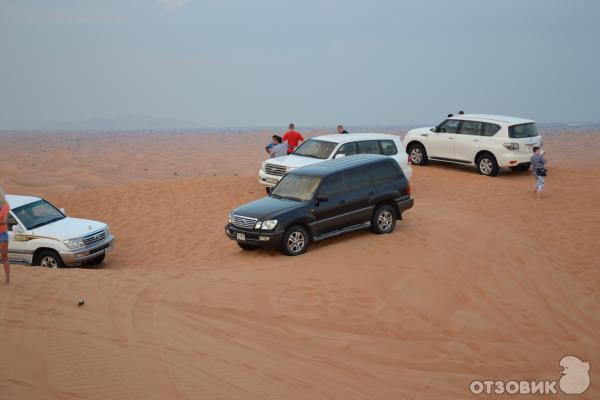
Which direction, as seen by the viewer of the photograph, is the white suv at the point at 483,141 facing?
facing away from the viewer and to the left of the viewer

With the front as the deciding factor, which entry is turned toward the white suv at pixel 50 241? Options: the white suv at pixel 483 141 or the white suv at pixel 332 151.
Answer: the white suv at pixel 332 151

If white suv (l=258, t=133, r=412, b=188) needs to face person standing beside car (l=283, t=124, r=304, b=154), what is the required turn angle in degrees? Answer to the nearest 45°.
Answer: approximately 90° to its right

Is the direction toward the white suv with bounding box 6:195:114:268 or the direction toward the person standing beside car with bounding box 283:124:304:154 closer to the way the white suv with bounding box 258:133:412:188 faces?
the white suv

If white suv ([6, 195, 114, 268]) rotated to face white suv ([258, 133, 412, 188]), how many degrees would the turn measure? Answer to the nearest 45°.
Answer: approximately 45° to its left

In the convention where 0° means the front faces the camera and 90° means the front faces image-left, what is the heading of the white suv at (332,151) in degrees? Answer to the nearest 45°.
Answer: approximately 45°

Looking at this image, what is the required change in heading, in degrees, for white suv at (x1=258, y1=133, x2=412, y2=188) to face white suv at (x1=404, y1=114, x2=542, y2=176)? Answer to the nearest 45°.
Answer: approximately 180°

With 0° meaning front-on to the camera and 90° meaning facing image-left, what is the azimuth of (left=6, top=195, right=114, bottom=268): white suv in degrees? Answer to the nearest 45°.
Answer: approximately 315°

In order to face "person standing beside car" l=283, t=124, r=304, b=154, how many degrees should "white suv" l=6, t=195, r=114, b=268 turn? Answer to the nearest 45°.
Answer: approximately 90° to its left
